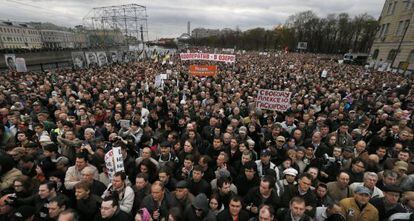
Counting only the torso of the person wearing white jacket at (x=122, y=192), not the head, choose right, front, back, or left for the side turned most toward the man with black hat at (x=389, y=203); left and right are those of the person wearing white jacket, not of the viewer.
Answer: left

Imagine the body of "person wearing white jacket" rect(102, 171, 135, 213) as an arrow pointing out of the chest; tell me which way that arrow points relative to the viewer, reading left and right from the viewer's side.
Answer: facing the viewer and to the left of the viewer
